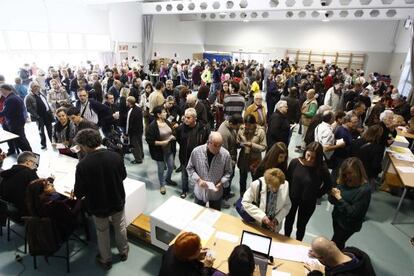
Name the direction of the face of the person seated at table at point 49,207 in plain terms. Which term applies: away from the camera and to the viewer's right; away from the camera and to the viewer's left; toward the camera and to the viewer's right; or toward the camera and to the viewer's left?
away from the camera and to the viewer's right

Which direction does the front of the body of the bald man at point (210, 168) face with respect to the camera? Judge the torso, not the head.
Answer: toward the camera

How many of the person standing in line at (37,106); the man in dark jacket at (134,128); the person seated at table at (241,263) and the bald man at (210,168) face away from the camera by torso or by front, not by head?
1

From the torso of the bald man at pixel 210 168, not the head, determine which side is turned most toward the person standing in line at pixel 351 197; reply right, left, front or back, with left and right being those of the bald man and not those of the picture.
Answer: left

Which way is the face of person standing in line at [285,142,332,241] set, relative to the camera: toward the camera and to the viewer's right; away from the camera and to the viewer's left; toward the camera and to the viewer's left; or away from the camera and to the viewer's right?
toward the camera and to the viewer's left

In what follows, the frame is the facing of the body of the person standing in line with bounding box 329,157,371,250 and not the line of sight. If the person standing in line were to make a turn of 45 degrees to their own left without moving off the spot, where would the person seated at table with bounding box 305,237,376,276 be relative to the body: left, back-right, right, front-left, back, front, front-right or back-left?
front

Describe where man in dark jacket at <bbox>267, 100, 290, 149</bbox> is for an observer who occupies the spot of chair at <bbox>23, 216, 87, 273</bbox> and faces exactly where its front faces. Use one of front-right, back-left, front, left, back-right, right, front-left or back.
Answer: front-right

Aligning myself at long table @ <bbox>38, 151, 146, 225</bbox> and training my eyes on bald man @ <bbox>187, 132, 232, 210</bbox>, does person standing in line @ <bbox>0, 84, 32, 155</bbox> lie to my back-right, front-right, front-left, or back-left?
back-left

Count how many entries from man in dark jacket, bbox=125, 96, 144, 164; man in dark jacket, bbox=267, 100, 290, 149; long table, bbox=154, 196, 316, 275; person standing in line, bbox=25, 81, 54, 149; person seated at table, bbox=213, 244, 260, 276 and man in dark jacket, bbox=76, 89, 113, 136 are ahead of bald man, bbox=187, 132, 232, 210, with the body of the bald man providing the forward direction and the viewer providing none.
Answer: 2

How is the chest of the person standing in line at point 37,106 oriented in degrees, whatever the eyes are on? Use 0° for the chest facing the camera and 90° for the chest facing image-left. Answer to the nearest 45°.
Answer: approximately 315°

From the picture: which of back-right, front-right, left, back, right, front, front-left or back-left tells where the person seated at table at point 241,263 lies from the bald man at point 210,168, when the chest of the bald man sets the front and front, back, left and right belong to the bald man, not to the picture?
front

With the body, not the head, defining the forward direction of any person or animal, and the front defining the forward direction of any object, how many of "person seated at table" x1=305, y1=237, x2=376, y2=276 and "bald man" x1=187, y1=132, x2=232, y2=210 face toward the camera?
1

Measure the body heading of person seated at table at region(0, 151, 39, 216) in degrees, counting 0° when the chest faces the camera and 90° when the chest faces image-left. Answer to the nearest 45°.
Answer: approximately 225°
